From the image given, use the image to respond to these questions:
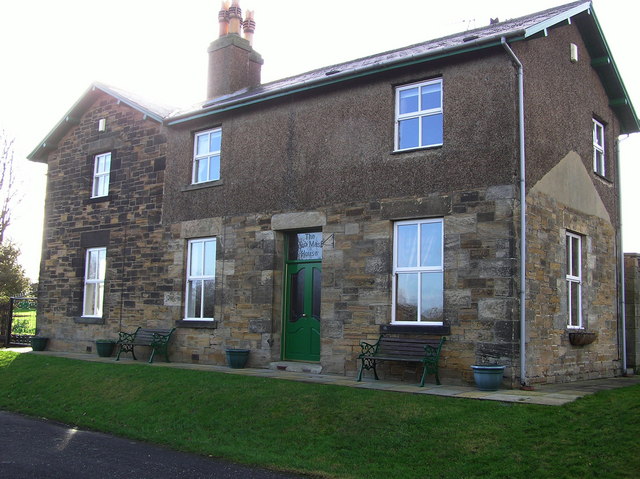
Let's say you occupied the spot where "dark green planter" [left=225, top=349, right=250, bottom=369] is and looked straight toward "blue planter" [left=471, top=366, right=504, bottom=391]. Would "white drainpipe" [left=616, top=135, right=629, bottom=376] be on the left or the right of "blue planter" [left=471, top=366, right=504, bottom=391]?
left

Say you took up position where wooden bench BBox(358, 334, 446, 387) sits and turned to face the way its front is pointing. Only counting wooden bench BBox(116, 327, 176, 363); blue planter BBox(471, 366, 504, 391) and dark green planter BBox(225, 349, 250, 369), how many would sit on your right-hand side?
2

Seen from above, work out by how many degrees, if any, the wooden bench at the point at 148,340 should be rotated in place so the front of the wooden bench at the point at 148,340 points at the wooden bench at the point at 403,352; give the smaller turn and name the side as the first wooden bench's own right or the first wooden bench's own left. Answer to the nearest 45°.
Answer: approximately 90° to the first wooden bench's own left

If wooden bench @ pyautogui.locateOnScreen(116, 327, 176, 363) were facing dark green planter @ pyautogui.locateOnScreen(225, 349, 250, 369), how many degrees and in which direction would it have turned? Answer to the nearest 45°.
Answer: approximately 90° to its left

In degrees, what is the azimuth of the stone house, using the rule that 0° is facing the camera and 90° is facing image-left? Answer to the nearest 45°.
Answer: approximately 45°

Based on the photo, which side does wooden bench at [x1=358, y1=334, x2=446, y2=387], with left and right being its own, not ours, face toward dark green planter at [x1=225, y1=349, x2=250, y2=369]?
right

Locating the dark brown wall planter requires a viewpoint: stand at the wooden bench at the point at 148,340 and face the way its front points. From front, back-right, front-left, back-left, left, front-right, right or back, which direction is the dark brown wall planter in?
left

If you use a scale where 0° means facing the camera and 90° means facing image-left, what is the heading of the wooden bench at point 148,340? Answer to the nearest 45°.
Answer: approximately 45°
